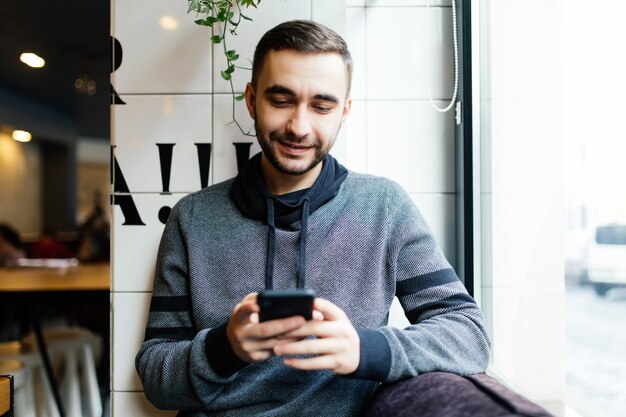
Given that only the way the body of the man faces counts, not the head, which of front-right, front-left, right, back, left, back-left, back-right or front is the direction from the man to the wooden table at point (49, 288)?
back-right

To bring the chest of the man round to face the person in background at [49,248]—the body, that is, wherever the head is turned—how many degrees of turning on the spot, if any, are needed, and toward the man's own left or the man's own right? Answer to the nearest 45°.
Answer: approximately 135° to the man's own right

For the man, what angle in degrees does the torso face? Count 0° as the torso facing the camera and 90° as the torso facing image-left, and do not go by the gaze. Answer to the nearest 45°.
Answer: approximately 0°

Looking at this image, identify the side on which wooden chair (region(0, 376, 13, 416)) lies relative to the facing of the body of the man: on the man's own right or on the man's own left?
on the man's own right

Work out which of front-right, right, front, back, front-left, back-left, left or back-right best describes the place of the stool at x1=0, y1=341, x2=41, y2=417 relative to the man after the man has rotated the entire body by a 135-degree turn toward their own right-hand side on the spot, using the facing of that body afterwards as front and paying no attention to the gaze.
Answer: front

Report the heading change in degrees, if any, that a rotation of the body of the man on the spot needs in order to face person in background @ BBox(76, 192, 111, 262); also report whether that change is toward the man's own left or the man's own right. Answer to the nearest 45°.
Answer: approximately 135° to the man's own right

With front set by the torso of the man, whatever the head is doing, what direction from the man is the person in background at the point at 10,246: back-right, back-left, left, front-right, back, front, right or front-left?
back-right

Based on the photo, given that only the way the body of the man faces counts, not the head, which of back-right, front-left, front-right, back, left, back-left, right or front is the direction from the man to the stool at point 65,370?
back-right
